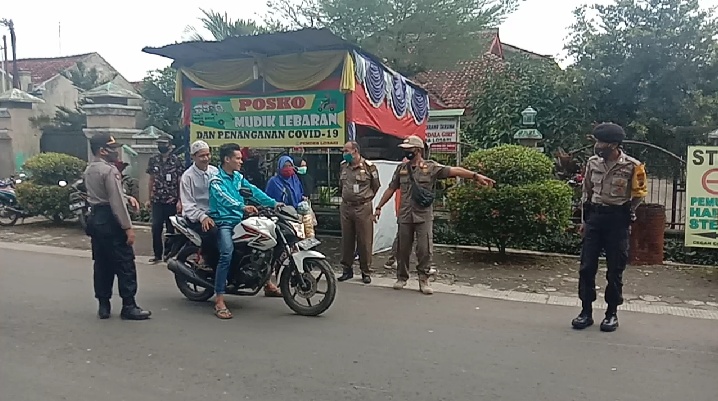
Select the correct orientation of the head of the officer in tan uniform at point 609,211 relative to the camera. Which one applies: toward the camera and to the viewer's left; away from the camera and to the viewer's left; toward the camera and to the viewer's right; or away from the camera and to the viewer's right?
toward the camera and to the viewer's left

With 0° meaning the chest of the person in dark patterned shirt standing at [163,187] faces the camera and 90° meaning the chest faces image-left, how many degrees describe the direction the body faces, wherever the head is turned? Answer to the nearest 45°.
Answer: approximately 0°

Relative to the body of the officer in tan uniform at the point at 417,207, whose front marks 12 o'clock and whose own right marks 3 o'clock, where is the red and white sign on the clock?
The red and white sign is roughly at 6 o'clock from the officer in tan uniform.

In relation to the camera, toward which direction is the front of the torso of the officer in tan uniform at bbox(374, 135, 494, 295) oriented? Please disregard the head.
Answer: toward the camera

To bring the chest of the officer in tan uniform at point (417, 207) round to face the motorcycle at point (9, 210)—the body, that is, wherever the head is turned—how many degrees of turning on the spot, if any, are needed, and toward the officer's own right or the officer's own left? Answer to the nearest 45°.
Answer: approximately 135° to the officer's own right

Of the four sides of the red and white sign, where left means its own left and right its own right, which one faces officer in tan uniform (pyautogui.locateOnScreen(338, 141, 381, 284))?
front

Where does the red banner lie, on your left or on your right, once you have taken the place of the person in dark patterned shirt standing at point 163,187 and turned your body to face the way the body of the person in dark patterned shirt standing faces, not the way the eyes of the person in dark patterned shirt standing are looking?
on your left

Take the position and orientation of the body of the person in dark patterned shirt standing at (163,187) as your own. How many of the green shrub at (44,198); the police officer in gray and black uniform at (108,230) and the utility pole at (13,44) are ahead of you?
1

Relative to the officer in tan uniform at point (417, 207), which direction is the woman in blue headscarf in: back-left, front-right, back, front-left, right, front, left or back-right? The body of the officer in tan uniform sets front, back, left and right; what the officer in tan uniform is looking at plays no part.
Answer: right

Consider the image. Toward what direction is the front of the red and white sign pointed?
toward the camera

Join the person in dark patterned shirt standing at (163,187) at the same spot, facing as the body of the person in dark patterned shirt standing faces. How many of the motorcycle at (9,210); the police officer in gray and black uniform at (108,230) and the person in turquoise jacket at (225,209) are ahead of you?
2

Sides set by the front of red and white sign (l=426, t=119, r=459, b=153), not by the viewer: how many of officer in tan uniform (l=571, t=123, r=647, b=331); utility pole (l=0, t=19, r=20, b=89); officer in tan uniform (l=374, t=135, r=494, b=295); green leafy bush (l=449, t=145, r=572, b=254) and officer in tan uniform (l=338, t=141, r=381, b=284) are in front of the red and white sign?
4
